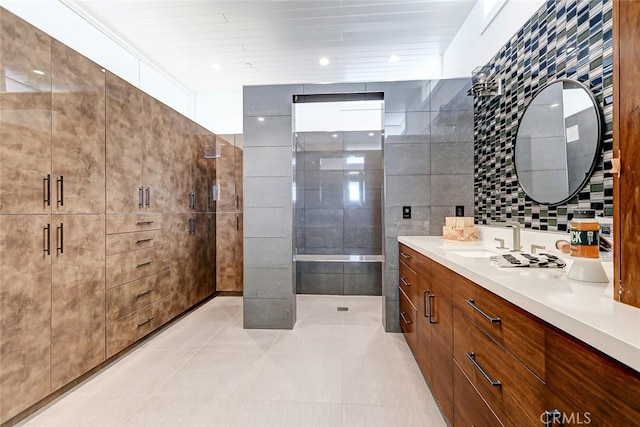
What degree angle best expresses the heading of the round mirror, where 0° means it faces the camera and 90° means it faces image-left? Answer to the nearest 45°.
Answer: approximately 45°

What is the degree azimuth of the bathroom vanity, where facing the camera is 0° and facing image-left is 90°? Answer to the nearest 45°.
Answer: approximately 45°

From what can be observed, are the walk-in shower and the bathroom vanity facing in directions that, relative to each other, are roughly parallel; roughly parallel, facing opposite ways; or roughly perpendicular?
roughly perpendicular

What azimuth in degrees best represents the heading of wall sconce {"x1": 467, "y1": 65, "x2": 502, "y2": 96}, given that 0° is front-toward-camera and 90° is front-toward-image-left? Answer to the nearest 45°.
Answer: approximately 45°

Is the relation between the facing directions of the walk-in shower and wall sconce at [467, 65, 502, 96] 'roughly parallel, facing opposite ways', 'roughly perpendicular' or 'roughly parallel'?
roughly perpendicular

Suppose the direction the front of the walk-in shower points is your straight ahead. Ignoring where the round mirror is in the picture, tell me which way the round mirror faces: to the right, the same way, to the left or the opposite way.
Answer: to the right

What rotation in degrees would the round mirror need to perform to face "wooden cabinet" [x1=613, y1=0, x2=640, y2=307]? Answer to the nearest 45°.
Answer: approximately 45° to its left

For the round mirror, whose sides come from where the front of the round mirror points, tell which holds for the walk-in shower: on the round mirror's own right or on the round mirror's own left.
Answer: on the round mirror's own right

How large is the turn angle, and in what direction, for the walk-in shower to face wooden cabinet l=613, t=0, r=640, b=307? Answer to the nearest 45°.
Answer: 0° — it already faces it
